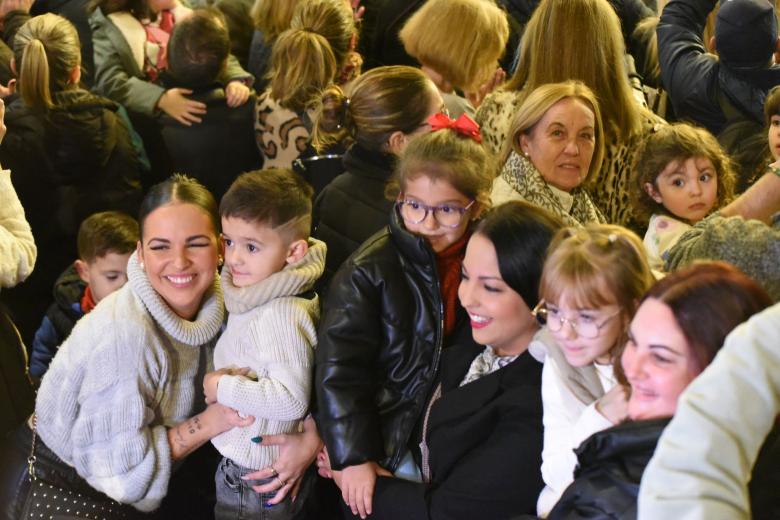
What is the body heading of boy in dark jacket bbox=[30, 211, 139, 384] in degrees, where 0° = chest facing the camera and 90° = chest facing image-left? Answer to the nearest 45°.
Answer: approximately 315°

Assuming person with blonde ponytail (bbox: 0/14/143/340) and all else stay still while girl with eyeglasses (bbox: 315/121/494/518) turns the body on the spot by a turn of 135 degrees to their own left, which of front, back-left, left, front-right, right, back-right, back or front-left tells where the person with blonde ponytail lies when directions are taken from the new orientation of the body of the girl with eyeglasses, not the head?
front-left

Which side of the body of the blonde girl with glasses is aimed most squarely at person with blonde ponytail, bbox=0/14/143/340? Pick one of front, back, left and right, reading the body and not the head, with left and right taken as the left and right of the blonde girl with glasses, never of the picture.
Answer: right

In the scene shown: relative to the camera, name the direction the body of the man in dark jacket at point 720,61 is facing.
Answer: away from the camera

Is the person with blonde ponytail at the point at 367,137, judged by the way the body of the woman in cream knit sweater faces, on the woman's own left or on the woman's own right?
on the woman's own left

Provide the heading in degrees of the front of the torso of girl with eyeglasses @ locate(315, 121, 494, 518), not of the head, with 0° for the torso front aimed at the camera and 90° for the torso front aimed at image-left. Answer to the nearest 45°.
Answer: approximately 315°

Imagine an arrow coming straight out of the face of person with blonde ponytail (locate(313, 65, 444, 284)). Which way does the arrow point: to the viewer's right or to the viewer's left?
to the viewer's right

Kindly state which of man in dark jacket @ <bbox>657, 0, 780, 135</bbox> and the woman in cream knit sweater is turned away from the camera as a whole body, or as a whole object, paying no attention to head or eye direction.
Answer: the man in dark jacket

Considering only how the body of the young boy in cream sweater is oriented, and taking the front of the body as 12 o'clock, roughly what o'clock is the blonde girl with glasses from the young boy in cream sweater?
The blonde girl with glasses is roughly at 9 o'clock from the young boy in cream sweater.

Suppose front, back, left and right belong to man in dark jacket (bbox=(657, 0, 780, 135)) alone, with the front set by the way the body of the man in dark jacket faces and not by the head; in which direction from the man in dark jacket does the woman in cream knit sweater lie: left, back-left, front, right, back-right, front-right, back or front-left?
back-left
